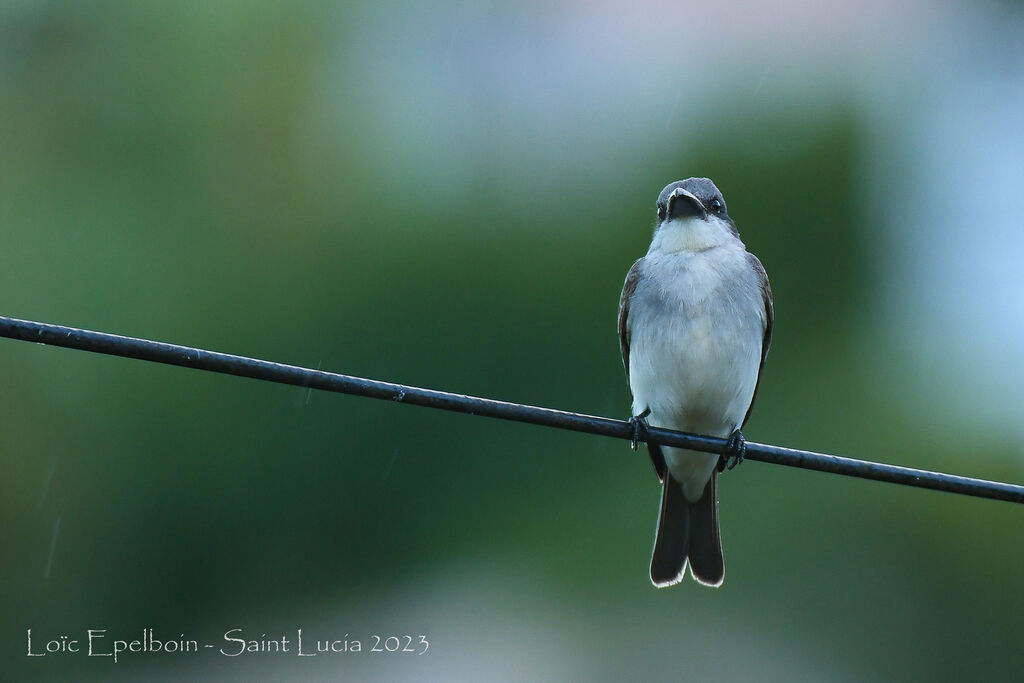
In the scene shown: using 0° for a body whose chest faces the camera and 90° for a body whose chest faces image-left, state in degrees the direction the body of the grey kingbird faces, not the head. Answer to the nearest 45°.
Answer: approximately 0°
